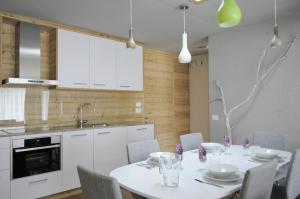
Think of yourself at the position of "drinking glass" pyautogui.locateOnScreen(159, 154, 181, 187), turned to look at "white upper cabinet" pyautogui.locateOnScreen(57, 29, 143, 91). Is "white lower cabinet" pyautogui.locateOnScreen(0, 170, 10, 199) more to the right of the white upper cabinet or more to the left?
left

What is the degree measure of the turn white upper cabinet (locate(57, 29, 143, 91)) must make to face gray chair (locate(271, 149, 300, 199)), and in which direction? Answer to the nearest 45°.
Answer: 0° — it already faces it

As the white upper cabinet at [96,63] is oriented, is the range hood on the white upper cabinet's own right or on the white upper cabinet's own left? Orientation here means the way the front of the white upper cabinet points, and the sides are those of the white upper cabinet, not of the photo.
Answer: on the white upper cabinet's own right

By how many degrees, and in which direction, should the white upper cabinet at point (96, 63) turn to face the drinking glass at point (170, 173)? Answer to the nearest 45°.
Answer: approximately 45° to its right

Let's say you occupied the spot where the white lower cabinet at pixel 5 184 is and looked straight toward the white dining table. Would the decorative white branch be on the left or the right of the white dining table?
left

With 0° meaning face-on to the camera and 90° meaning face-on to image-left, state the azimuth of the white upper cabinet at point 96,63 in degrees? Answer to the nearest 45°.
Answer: approximately 315°
